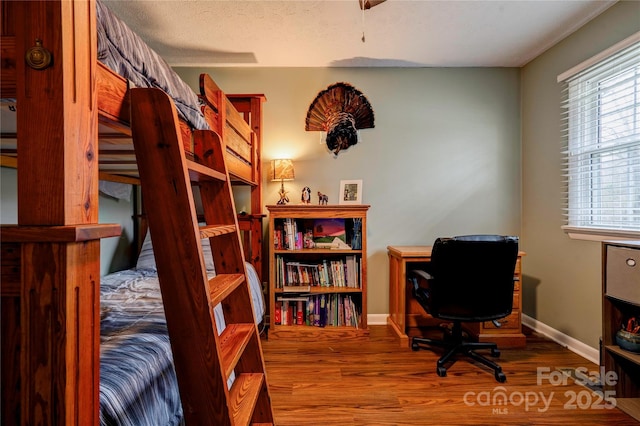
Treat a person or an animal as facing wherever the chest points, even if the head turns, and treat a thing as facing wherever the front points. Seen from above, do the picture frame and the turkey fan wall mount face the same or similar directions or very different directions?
same or similar directions

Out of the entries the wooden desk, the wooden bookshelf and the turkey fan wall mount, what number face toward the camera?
3

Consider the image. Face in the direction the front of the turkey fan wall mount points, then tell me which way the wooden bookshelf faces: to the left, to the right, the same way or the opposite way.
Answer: the same way

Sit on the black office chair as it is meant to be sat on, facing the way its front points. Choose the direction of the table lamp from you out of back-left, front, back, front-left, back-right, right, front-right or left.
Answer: front-left

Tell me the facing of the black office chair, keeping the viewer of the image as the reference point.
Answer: facing away from the viewer and to the left of the viewer

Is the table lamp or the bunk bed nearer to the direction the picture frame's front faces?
the bunk bed

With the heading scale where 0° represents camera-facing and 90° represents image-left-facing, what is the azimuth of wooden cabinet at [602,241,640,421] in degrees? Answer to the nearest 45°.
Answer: approximately 45°

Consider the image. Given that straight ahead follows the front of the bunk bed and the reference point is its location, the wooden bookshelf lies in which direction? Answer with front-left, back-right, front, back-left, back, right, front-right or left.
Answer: left

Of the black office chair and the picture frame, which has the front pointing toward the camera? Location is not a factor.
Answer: the picture frame

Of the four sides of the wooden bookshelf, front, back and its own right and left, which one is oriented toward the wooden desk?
left

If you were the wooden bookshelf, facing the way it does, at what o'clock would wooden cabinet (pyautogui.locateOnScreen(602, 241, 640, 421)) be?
The wooden cabinet is roughly at 10 o'clock from the wooden bookshelf.

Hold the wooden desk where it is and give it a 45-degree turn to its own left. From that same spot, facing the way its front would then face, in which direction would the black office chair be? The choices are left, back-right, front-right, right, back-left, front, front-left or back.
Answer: front

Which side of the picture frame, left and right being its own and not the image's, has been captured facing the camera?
front

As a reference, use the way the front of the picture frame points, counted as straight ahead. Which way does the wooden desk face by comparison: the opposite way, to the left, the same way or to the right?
the same way

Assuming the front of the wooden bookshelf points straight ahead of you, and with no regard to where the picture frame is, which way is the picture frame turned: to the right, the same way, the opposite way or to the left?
the same way

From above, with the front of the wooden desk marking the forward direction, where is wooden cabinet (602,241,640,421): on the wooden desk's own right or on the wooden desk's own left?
on the wooden desk's own left

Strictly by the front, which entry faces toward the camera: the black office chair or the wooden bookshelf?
the wooden bookshelf

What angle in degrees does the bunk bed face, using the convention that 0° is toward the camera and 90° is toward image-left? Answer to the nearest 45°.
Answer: approximately 315°
